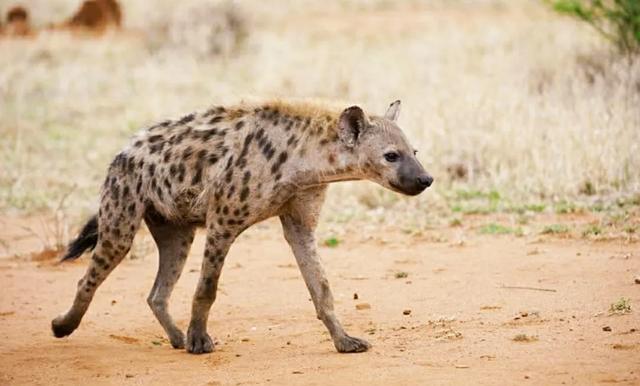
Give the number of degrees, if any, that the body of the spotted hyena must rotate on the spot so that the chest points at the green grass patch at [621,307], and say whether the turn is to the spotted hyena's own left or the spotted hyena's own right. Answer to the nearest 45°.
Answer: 0° — it already faces it

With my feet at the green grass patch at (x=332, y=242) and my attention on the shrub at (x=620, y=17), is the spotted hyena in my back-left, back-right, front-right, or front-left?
back-right

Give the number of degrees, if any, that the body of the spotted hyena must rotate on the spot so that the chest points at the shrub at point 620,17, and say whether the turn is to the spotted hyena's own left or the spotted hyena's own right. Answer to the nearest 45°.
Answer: approximately 45° to the spotted hyena's own left

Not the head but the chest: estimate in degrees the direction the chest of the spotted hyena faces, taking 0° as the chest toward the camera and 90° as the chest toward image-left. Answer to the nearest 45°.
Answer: approximately 270°

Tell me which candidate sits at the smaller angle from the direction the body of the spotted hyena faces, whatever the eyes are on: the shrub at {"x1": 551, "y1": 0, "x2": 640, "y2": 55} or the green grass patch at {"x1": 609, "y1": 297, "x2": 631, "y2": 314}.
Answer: the green grass patch

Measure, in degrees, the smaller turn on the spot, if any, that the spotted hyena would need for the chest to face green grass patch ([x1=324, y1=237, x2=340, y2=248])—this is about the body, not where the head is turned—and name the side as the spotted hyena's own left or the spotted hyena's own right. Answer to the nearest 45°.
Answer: approximately 90° to the spotted hyena's own left
